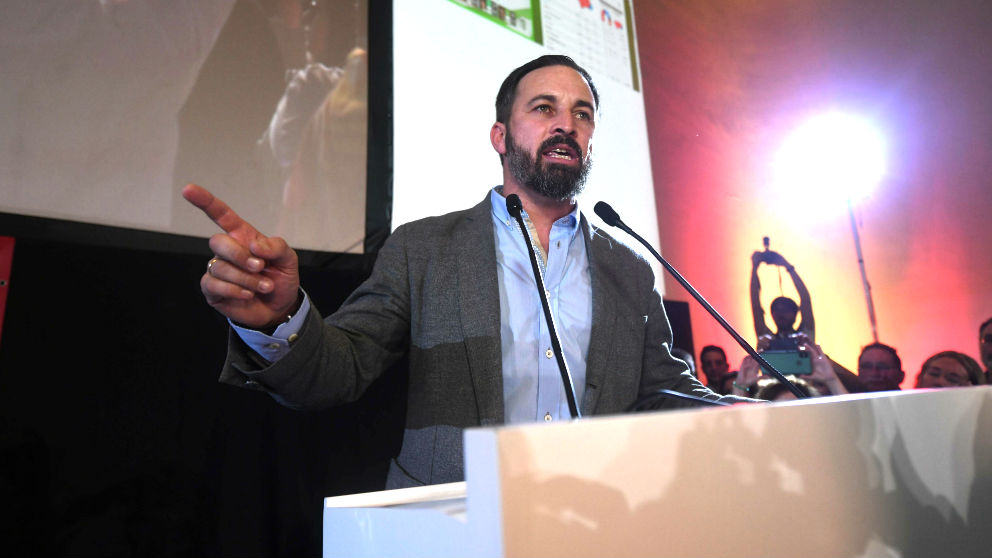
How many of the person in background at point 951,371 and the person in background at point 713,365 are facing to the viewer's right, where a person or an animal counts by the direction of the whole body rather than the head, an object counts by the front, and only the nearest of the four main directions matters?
0

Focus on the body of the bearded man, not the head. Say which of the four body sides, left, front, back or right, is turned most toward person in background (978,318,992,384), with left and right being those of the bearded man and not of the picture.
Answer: left

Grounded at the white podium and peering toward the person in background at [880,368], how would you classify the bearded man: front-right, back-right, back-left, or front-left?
front-left

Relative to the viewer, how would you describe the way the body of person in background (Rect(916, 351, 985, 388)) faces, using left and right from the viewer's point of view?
facing the viewer and to the left of the viewer

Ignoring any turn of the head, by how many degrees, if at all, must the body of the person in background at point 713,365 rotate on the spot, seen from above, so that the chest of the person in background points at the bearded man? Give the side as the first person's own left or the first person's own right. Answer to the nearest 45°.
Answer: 0° — they already face them

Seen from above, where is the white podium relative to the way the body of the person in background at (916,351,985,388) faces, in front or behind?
in front

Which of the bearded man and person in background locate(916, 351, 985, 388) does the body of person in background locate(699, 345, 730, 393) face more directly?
the bearded man

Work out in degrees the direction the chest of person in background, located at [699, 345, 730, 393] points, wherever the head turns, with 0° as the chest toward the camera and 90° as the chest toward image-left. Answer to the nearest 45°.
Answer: approximately 0°

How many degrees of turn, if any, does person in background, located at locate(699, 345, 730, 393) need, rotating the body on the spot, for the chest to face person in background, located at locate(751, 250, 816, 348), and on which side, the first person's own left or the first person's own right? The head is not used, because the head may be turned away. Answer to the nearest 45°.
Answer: approximately 135° to the first person's own left

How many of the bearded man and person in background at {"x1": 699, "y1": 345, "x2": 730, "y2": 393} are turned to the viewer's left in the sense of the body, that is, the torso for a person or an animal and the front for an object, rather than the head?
0

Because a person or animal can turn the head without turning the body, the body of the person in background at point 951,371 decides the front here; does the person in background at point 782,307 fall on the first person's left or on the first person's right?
on the first person's right

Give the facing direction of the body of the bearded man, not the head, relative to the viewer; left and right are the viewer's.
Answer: facing the viewer and to the right of the viewer

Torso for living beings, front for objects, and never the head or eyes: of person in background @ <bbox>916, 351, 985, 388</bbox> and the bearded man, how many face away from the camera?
0
